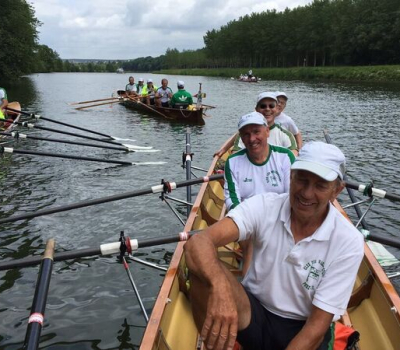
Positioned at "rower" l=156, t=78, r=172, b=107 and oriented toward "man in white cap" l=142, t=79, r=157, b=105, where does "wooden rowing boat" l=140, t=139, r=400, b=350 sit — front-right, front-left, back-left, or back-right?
back-left

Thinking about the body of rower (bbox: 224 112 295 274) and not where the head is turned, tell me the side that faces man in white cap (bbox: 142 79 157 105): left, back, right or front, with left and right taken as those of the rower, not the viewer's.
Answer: back

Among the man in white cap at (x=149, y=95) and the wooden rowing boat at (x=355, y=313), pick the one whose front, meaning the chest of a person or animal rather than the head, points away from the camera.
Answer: the wooden rowing boat

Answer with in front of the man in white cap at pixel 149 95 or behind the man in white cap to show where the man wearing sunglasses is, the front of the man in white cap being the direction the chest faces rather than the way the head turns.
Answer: in front

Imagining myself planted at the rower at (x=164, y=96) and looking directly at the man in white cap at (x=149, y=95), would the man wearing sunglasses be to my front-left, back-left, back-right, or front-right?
back-left

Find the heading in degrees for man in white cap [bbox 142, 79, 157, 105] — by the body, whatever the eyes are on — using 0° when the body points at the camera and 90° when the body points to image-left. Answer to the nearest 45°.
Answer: approximately 315°

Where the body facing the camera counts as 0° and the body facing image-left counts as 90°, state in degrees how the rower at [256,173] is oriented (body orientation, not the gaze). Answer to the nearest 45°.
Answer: approximately 0°

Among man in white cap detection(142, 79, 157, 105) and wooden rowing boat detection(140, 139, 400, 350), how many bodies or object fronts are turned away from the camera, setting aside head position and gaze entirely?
1

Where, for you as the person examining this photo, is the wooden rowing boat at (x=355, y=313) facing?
facing away from the viewer
